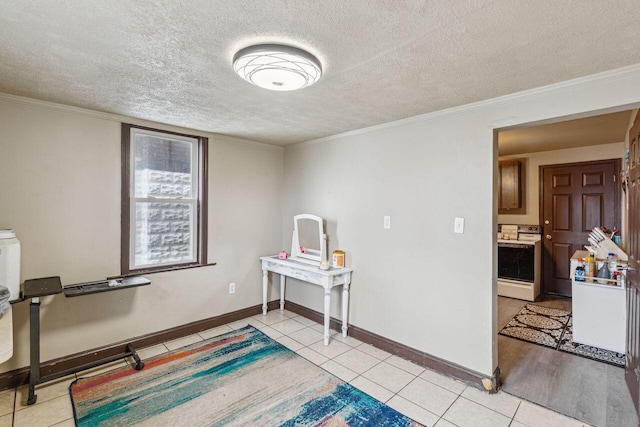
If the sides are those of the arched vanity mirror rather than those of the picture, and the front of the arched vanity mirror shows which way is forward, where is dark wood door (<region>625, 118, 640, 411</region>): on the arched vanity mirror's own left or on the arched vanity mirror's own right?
on the arched vanity mirror's own left

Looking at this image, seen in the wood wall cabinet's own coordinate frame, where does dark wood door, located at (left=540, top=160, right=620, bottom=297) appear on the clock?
The dark wood door is roughly at 9 o'clock from the wood wall cabinet.

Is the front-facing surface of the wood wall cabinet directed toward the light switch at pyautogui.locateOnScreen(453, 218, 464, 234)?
yes

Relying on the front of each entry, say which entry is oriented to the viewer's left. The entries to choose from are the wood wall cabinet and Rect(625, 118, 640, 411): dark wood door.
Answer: the dark wood door

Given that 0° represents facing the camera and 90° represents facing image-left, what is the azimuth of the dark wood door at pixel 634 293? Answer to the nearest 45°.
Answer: approximately 90°

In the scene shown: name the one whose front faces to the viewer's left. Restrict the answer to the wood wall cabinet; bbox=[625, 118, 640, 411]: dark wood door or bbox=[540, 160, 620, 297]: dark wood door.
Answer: bbox=[625, 118, 640, 411]: dark wood door

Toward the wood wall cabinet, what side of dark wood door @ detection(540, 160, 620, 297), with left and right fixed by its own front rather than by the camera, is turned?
right
